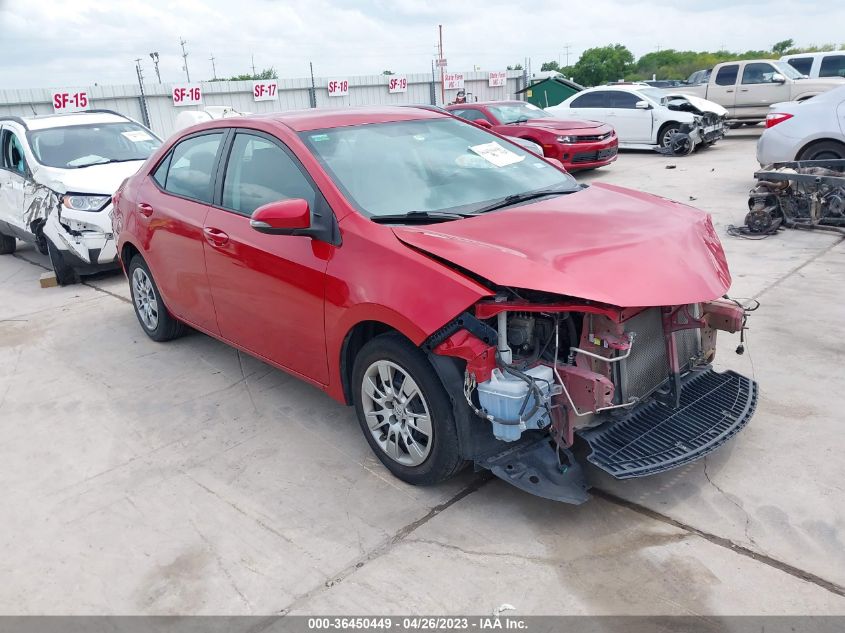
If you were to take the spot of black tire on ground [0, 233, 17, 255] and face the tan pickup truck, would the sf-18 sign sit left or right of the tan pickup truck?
left

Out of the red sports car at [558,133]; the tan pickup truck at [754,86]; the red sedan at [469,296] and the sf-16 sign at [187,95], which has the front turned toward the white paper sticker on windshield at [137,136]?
the sf-16 sign

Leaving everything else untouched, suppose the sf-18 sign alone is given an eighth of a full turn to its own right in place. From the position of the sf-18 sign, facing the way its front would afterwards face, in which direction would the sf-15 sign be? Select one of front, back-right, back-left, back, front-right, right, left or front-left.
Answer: front

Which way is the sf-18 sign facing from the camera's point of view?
toward the camera

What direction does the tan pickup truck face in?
to the viewer's right

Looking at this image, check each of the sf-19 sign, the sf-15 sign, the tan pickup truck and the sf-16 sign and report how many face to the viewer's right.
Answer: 1

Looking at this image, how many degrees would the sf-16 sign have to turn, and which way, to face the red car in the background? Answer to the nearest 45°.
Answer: approximately 45° to its left

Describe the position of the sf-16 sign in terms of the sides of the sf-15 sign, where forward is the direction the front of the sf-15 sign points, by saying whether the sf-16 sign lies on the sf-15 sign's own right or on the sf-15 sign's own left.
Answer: on the sf-15 sign's own left

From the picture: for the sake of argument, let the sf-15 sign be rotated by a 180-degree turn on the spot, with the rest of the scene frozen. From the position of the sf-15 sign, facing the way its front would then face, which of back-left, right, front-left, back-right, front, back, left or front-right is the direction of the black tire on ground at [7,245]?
back

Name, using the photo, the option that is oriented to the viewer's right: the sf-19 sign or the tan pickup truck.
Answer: the tan pickup truck

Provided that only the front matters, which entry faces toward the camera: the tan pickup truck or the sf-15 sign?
the sf-15 sign

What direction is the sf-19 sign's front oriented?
toward the camera

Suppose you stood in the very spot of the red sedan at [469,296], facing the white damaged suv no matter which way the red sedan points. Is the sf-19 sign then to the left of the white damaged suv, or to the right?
right

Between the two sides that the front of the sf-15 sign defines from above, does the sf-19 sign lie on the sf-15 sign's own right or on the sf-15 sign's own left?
on the sf-15 sign's own left

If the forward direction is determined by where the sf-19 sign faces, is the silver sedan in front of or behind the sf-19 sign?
in front

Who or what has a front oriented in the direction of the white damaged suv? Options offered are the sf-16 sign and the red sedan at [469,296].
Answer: the sf-16 sign

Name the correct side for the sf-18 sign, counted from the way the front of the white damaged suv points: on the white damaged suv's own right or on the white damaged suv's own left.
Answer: on the white damaged suv's own left
